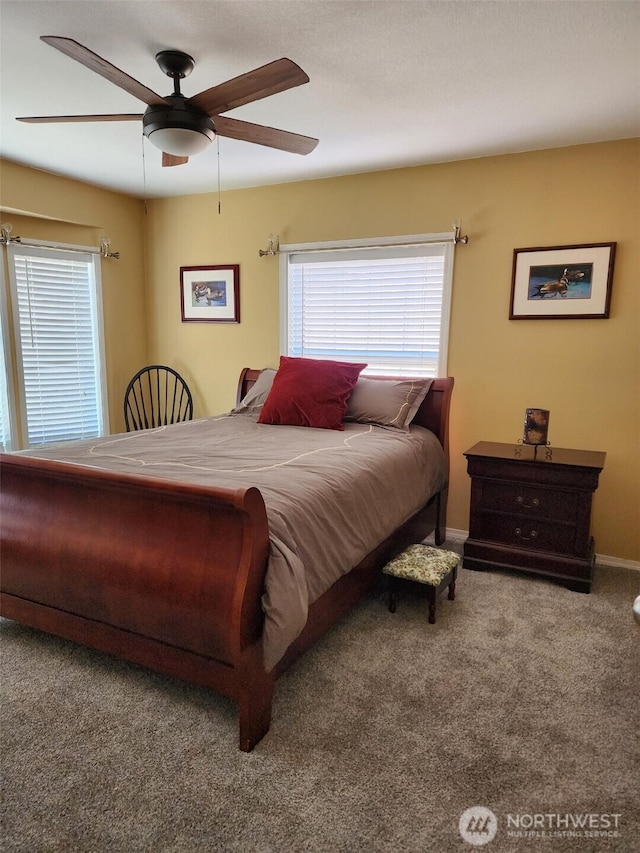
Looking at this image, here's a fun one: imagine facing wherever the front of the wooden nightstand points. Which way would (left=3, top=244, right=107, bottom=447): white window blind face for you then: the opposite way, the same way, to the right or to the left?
to the left

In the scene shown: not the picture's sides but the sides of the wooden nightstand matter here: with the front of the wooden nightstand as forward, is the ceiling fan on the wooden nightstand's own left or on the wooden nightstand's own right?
on the wooden nightstand's own right

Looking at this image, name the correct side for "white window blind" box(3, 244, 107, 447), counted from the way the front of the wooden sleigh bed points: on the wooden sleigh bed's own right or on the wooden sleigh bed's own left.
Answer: on the wooden sleigh bed's own right

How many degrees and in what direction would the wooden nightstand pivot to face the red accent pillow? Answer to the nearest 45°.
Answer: approximately 90° to its right

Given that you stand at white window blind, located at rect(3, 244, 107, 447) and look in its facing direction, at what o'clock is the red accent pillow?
The red accent pillow is roughly at 12 o'clock from the white window blind.

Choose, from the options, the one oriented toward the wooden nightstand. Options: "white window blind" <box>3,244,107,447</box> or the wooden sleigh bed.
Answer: the white window blind

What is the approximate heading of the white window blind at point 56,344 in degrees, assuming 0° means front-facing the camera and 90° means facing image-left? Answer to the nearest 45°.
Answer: approximately 315°

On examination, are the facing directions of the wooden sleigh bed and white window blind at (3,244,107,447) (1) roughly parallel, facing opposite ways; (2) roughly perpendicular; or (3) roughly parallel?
roughly perpendicular

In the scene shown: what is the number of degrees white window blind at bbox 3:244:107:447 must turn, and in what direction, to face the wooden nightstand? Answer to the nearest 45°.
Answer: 0° — it already faces it

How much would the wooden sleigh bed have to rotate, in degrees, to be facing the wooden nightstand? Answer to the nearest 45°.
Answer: approximately 180°

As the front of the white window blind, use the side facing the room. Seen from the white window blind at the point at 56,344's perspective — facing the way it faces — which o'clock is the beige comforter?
The beige comforter is roughly at 1 o'clock from the white window blind.
